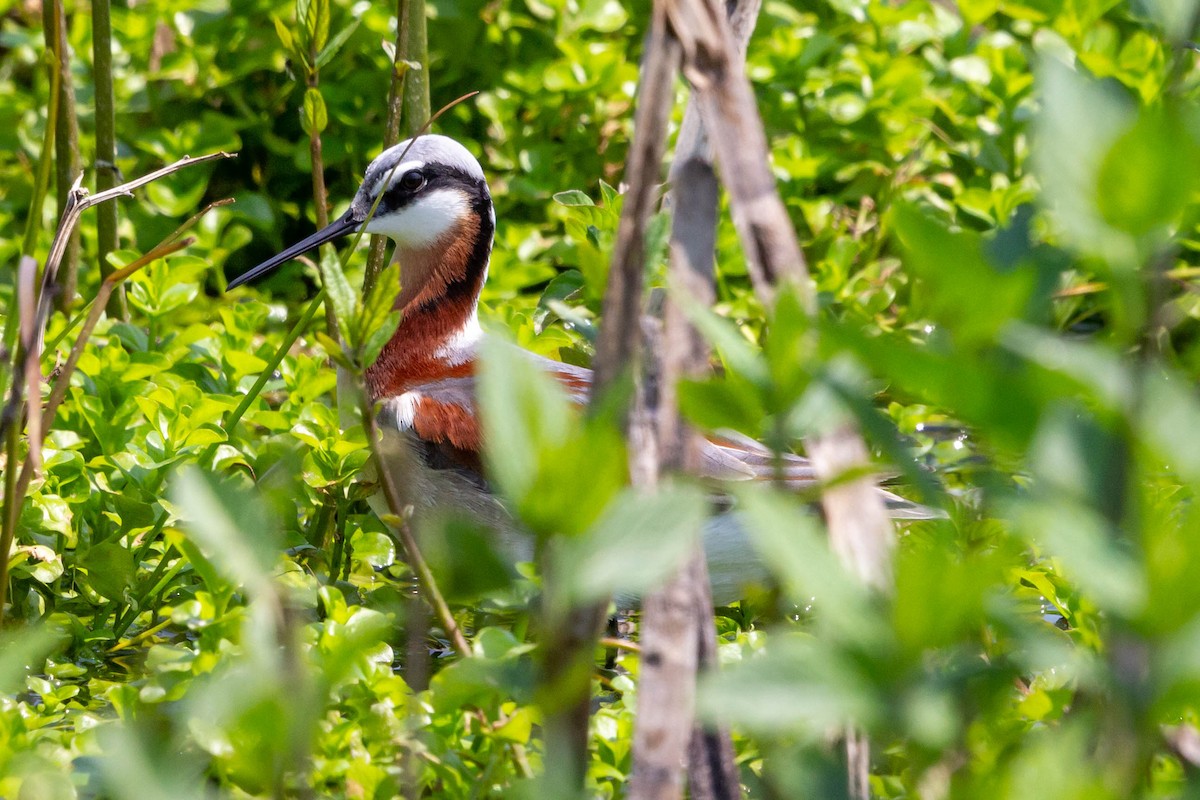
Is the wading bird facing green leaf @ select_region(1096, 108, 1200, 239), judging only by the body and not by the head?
no

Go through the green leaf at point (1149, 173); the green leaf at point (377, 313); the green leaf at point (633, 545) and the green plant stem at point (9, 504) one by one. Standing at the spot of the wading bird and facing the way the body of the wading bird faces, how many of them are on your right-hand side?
0

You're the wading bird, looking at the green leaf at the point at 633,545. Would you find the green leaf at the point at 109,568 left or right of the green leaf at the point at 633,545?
right

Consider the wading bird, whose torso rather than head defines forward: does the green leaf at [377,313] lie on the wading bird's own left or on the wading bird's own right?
on the wading bird's own left

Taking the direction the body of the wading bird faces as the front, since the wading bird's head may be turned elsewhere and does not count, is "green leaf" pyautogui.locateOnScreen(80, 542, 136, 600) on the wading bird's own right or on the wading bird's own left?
on the wading bird's own left

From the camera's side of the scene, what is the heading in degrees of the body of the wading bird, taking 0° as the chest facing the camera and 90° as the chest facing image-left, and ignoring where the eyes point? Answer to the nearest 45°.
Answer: approximately 90°

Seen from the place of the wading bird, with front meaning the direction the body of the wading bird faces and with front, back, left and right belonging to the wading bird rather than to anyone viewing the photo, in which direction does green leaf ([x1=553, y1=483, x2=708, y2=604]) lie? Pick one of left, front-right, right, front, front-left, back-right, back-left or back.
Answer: left

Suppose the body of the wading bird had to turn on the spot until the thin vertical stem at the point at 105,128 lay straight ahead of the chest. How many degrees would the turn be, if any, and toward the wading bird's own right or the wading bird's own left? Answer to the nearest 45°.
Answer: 0° — it already faces it
